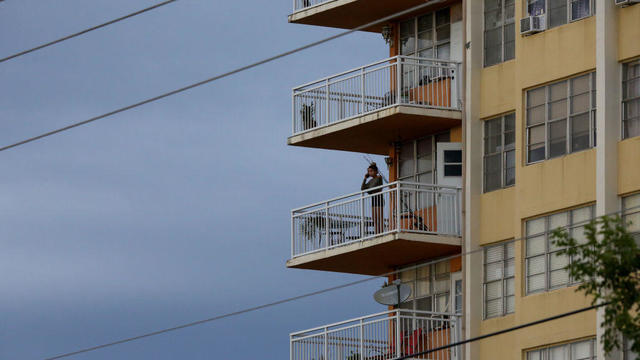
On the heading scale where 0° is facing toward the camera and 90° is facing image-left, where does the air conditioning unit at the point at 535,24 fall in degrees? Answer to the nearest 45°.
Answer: approximately 45°

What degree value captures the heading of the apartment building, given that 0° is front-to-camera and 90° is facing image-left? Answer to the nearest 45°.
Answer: approximately 45°
